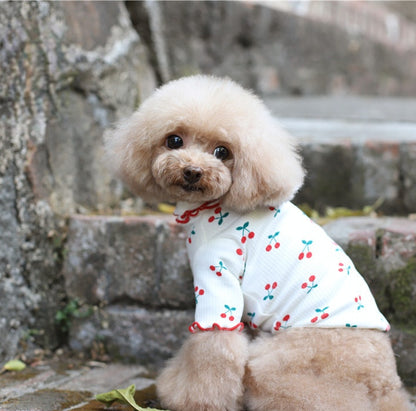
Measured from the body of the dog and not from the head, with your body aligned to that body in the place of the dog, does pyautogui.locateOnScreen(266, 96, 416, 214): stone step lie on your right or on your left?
on your right

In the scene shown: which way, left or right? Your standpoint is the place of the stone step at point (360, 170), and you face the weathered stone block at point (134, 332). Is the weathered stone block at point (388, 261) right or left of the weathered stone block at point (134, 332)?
left

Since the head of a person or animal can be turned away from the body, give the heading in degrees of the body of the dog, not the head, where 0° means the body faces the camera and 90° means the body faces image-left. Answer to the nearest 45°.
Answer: approximately 90°

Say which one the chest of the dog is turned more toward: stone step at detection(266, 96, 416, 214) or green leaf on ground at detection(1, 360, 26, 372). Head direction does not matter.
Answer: the green leaf on ground

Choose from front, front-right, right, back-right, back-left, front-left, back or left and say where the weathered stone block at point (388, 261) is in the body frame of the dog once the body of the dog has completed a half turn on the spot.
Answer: front-left

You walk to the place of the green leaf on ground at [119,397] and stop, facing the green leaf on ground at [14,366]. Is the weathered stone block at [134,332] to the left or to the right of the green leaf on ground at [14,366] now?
right
